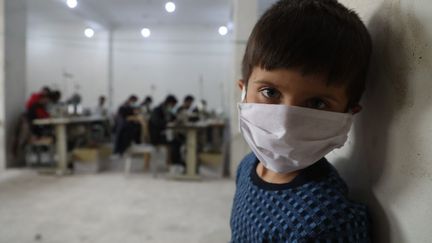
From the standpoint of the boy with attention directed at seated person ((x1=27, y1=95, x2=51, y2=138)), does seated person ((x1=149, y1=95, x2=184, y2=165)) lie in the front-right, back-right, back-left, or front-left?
front-right

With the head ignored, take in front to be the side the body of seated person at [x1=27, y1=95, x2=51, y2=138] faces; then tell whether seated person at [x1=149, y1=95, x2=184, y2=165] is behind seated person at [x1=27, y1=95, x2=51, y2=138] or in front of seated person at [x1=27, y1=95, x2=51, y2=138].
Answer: in front

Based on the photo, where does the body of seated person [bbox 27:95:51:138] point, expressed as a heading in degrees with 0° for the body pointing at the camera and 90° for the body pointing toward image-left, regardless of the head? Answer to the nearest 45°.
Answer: approximately 270°

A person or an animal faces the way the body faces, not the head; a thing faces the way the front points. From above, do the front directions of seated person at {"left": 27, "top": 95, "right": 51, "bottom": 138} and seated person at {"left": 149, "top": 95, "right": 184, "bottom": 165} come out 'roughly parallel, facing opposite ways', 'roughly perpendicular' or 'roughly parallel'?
roughly parallel

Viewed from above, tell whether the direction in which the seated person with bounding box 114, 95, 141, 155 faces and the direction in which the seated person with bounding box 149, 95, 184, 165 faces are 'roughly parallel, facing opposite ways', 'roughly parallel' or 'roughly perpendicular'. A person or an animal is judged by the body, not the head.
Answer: roughly parallel
